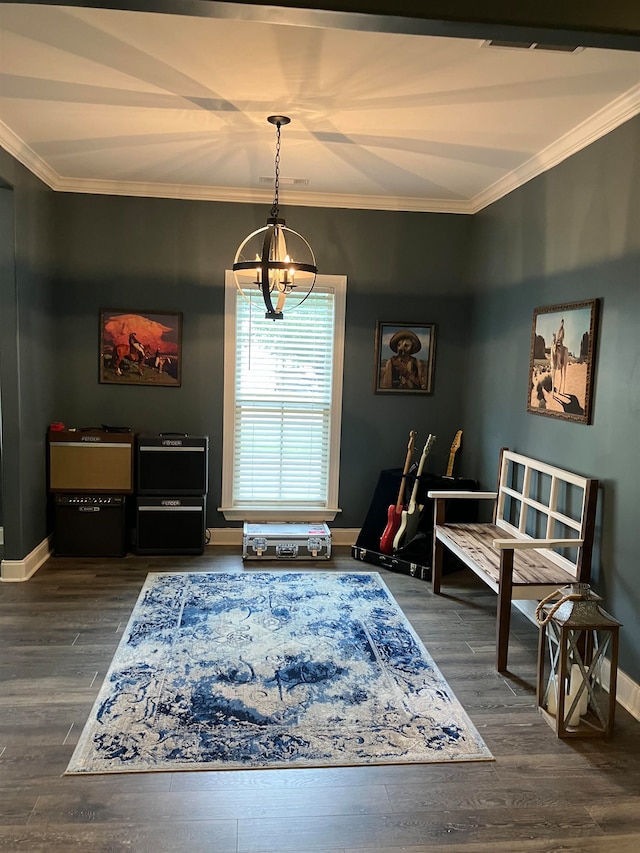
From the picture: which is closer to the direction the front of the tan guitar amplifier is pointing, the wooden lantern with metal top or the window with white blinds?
the wooden lantern with metal top

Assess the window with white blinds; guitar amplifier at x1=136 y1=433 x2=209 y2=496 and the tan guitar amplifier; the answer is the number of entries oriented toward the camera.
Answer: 3

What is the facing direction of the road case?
toward the camera

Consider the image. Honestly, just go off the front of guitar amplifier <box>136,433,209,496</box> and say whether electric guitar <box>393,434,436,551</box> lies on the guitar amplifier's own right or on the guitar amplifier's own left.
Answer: on the guitar amplifier's own left

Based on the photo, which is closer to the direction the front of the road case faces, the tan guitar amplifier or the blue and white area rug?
the blue and white area rug

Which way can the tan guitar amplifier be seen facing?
toward the camera

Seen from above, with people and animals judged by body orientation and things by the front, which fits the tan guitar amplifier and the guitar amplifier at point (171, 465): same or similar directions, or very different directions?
same or similar directions

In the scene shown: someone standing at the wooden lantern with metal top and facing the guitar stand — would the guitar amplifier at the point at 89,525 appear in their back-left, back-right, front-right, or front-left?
front-left

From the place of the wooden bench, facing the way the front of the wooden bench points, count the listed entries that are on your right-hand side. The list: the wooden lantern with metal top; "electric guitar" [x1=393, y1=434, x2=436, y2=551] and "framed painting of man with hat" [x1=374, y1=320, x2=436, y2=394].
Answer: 2

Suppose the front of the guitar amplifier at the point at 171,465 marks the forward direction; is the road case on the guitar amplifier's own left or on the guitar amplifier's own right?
on the guitar amplifier's own left

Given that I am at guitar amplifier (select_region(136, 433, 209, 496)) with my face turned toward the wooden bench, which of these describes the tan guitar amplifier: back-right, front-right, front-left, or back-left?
back-right
